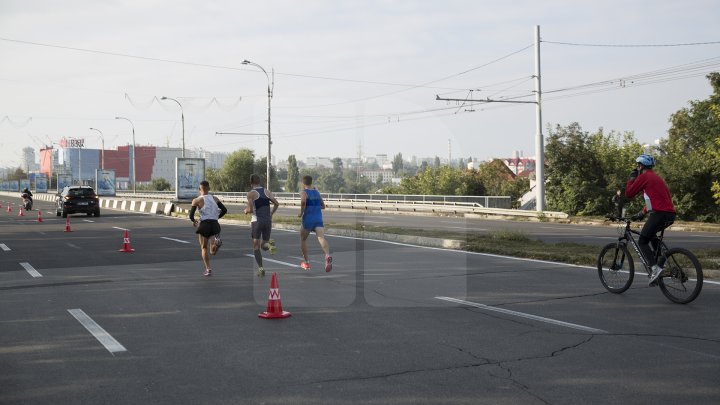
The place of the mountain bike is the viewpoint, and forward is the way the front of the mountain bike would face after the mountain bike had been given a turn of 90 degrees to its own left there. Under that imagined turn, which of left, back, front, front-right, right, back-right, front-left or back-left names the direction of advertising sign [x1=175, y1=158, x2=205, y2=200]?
right

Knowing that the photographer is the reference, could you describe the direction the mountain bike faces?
facing away from the viewer and to the left of the viewer

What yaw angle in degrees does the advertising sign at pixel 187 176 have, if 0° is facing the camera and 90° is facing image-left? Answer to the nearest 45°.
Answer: approximately 0°

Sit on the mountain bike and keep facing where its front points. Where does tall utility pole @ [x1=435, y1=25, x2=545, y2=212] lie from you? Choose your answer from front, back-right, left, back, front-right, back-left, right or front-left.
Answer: front-right

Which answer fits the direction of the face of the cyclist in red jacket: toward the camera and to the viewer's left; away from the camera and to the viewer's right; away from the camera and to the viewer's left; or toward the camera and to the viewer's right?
away from the camera and to the viewer's left

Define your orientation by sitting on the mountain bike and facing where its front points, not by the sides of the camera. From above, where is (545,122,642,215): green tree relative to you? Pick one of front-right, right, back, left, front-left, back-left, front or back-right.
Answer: front-right

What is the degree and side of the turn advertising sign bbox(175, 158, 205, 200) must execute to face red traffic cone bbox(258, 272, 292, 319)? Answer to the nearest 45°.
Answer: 0° — it already faces it
